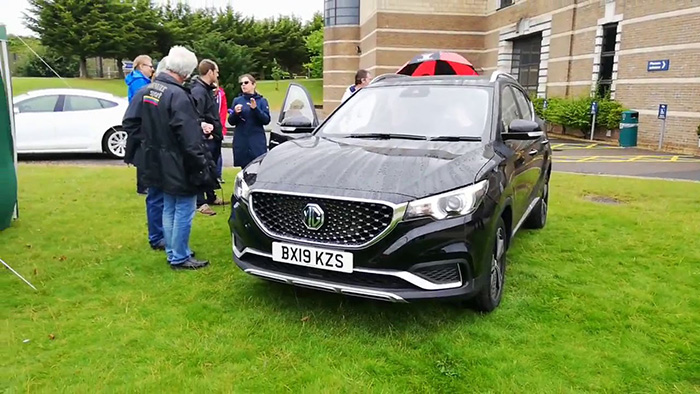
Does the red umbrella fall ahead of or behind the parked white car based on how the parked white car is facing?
behind

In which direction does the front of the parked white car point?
to the viewer's left

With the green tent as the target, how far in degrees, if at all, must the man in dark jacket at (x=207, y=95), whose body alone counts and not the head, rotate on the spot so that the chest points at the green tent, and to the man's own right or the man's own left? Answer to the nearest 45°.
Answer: approximately 180°

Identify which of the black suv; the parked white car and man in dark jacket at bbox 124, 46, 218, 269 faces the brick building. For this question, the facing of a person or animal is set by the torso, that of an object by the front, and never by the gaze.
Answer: the man in dark jacket

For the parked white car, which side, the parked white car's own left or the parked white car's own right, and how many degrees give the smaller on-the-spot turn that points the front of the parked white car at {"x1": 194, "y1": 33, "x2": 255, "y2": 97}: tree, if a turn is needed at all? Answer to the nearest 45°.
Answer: approximately 135° to the parked white car's own right

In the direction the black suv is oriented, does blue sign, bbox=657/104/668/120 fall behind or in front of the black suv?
behind

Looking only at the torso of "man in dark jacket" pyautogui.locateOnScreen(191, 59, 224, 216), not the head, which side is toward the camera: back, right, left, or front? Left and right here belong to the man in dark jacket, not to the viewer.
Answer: right

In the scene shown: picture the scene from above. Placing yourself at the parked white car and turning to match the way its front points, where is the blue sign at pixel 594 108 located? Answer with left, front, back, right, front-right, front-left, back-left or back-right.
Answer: back

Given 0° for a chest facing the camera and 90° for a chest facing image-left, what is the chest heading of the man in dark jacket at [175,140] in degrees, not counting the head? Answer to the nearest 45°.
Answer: approximately 225°

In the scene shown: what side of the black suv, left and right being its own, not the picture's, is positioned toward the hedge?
back

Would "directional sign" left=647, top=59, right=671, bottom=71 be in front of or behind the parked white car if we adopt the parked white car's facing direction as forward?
behind

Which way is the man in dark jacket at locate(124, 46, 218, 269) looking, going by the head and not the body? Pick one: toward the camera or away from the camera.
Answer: away from the camera

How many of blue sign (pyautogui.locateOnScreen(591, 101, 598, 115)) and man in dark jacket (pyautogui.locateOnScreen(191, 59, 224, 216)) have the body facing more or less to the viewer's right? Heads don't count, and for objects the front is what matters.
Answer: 1
